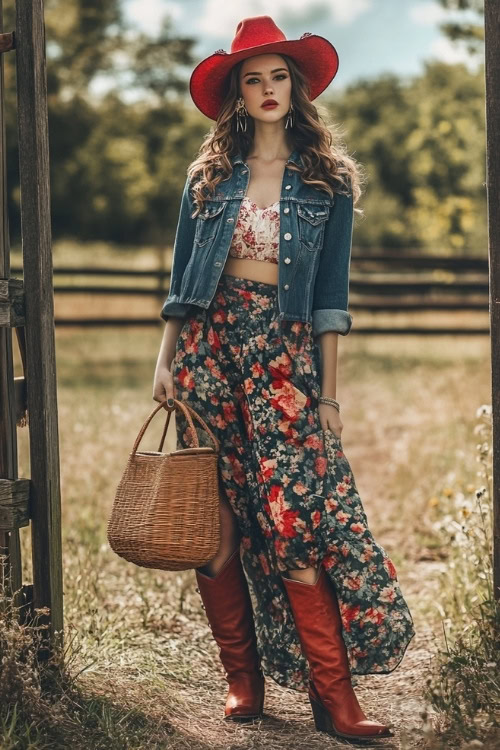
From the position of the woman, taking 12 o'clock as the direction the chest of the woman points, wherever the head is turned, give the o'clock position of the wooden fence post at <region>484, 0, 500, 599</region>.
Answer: The wooden fence post is roughly at 9 o'clock from the woman.

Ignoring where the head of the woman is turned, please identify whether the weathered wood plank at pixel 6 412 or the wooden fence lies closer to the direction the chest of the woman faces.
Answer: the weathered wood plank

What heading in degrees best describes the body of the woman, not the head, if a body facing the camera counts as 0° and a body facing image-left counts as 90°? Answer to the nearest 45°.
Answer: approximately 0°

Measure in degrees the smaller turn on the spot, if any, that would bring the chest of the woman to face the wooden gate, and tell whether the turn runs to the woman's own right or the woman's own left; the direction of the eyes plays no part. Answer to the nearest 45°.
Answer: approximately 90° to the woman's own right

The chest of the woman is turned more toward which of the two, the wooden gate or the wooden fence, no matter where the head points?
the wooden gate

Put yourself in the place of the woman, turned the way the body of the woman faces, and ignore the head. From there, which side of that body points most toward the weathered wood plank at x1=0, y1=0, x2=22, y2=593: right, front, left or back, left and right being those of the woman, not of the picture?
right
